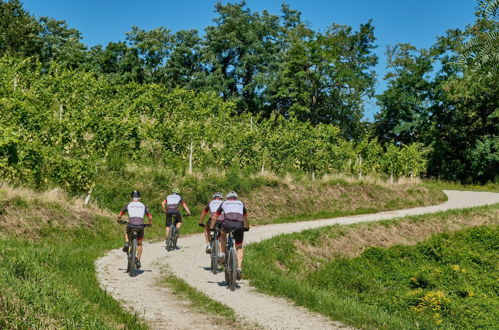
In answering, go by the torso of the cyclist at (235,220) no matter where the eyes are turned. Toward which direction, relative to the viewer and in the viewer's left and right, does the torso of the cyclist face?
facing away from the viewer

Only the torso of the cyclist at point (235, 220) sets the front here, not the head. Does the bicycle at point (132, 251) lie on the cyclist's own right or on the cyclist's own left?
on the cyclist's own left

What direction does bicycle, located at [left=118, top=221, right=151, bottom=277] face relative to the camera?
away from the camera

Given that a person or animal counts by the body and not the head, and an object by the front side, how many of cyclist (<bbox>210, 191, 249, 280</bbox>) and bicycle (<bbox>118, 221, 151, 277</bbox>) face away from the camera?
2

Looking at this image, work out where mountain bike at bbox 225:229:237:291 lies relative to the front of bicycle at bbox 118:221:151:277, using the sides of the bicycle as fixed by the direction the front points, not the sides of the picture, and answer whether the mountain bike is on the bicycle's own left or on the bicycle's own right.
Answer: on the bicycle's own right

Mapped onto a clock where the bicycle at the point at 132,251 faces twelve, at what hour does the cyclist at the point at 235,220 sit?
The cyclist is roughly at 4 o'clock from the bicycle.
